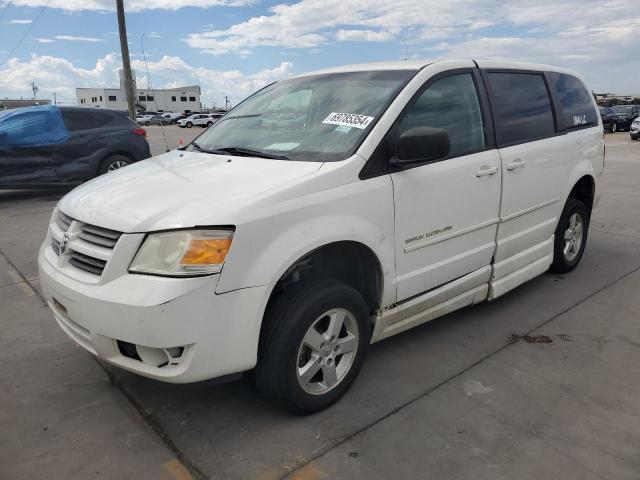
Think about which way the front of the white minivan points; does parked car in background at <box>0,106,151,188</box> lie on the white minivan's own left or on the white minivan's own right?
on the white minivan's own right

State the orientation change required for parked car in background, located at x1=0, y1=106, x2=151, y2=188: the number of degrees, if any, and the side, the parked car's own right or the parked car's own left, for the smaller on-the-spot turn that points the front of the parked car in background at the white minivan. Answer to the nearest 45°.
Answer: approximately 90° to the parked car's own left

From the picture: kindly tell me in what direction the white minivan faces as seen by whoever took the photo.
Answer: facing the viewer and to the left of the viewer

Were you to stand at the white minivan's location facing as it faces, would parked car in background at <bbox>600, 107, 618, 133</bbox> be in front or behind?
behind

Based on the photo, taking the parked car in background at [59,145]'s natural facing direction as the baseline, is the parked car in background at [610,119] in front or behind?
behind

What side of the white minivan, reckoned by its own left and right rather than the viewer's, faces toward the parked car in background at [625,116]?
back

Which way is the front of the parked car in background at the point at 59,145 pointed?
to the viewer's left

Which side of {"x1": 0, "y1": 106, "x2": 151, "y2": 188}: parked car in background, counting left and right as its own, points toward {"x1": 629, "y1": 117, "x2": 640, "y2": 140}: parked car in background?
back

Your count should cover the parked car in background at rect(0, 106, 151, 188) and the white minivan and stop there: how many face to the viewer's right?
0
